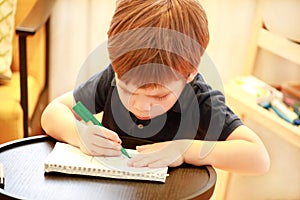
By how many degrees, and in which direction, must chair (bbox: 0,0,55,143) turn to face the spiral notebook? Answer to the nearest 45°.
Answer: approximately 45° to its left

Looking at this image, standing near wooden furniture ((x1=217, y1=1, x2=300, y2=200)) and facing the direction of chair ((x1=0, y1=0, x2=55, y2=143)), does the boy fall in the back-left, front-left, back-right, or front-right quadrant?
front-left

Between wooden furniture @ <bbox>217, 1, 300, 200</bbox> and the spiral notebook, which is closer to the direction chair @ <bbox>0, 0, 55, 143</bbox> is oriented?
the spiral notebook

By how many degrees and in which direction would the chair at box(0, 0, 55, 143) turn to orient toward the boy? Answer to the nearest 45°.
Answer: approximately 45° to its left
